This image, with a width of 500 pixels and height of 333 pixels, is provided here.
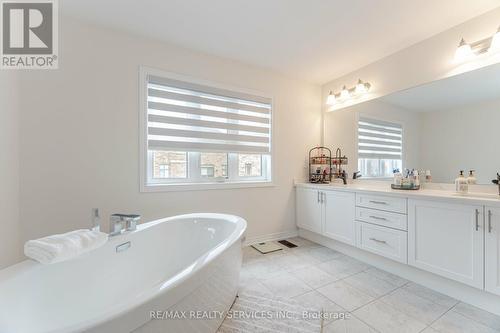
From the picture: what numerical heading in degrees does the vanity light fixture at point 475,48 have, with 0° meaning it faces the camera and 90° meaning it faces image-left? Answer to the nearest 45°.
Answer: approximately 45°

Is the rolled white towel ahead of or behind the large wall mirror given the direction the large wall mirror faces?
ahead

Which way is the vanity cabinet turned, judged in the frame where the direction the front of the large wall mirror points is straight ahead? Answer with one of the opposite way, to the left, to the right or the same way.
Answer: the same way

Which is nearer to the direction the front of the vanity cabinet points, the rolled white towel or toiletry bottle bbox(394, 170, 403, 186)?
the rolled white towel

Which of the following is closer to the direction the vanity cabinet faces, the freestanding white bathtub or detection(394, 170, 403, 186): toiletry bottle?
the freestanding white bathtub

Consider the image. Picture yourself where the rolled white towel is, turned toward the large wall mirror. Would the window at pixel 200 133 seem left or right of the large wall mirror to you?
left

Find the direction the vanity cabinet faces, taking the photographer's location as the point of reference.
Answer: facing the viewer and to the left of the viewer
